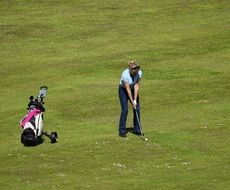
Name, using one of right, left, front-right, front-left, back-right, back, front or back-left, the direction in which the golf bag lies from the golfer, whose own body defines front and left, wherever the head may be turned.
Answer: back-right

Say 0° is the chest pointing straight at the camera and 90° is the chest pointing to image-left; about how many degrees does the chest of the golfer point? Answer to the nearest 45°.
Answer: approximately 315°
